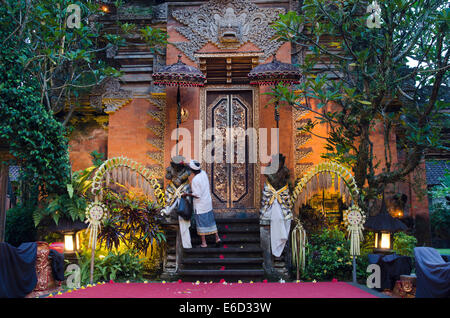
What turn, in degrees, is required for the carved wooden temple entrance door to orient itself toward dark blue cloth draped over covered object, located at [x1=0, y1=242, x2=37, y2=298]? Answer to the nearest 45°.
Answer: approximately 45° to its right

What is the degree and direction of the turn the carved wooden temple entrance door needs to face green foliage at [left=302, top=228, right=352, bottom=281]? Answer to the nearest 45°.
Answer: approximately 45° to its left

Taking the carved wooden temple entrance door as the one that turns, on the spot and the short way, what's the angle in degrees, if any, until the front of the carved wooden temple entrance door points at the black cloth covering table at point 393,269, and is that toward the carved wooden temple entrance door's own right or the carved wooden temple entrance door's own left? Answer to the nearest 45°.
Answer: approximately 45° to the carved wooden temple entrance door's own left

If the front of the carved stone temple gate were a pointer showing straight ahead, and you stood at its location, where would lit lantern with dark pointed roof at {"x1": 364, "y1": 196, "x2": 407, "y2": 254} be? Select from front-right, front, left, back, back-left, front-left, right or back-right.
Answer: front-left

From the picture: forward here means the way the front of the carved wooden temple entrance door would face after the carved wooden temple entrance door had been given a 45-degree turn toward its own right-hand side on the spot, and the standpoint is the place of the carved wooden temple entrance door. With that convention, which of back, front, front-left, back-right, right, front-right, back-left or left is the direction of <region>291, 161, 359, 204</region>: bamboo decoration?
left

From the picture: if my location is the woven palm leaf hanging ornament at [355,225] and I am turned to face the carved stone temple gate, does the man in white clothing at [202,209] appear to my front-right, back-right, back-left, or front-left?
front-left

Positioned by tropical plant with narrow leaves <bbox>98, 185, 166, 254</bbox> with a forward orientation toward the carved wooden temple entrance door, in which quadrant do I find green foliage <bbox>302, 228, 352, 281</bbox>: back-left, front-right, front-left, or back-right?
front-right

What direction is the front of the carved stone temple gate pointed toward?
toward the camera

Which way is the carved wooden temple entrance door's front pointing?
toward the camera
